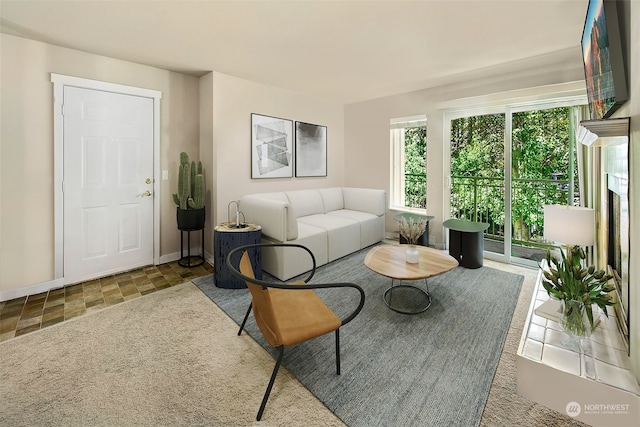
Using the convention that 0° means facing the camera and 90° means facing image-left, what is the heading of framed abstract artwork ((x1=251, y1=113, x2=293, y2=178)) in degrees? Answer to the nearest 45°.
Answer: approximately 315°

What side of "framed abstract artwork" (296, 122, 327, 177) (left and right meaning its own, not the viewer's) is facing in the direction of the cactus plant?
right

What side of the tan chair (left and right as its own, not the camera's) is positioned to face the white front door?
left

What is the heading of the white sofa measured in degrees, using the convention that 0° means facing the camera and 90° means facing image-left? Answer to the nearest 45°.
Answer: approximately 315°

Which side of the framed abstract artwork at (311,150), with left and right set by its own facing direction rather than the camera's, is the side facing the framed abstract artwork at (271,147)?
right

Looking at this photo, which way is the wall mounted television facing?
to the viewer's left

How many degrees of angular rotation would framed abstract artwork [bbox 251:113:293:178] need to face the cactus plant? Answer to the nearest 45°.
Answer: approximately 90° to its right

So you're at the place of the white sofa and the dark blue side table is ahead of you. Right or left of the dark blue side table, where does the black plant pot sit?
right

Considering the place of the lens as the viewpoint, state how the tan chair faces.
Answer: facing away from the viewer and to the right of the viewer
